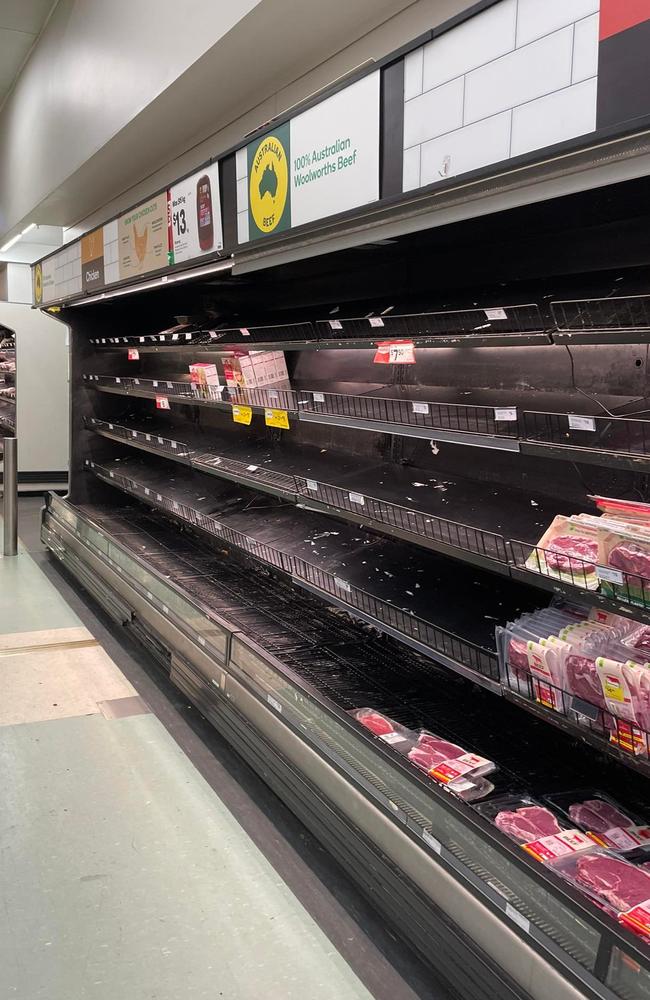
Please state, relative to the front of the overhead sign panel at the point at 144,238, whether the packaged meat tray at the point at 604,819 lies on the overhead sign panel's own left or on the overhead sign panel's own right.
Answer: on the overhead sign panel's own left

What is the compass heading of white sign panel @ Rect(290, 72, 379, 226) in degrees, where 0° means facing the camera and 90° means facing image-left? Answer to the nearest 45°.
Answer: approximately 45°

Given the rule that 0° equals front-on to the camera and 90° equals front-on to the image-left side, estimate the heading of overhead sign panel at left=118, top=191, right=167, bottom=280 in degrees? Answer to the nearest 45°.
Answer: approximately 45°
